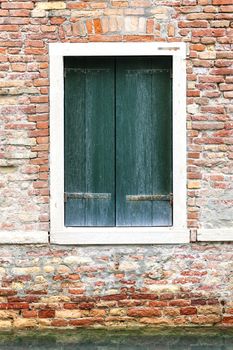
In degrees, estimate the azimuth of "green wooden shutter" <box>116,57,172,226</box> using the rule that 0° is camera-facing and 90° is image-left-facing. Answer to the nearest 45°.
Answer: approximately 0°

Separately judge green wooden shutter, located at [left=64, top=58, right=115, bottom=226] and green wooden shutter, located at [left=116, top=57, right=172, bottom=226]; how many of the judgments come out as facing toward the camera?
2

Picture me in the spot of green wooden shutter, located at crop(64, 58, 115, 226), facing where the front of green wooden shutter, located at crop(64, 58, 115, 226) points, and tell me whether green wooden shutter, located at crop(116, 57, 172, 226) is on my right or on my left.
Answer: on my left

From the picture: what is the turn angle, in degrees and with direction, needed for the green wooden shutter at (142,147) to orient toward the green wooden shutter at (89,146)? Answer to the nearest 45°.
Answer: approximately 90° to its right
